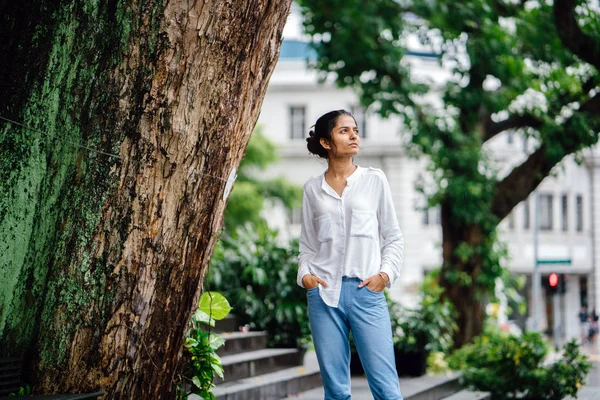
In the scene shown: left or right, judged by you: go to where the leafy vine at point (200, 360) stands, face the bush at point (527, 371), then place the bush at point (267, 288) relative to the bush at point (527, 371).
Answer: left

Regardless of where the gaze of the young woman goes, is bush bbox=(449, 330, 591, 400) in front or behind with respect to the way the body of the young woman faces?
behind

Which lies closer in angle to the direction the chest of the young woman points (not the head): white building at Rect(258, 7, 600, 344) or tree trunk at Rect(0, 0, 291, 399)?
the tree trunk

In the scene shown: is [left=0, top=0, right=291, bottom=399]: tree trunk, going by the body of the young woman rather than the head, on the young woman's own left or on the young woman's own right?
on the young woman's own right

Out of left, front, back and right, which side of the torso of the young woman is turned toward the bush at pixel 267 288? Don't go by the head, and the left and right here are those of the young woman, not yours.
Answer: back

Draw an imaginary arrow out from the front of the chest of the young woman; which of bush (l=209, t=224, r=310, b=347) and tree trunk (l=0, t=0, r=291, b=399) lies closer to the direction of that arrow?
the tree trunk

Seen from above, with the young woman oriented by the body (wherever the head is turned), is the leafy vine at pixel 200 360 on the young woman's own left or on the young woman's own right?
on the young woman's own right

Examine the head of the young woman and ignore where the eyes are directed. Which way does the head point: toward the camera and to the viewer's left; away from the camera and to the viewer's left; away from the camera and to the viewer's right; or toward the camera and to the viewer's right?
toward the camera and to the viewer's right

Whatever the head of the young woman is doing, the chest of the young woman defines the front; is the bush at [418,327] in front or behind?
behind

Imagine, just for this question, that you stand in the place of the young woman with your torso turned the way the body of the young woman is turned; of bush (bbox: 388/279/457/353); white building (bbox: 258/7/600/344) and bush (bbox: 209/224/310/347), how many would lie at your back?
3

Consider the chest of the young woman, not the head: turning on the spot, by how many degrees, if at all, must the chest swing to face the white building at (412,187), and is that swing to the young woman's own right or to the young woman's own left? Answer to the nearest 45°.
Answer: approximately 180°

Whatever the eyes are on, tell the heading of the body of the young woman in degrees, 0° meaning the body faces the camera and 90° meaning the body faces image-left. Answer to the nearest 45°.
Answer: approximately 0°
